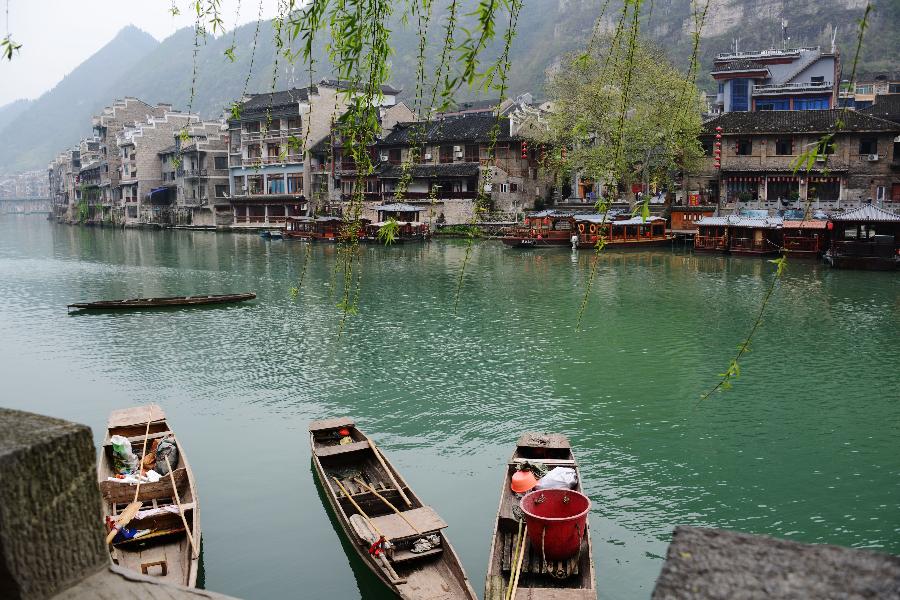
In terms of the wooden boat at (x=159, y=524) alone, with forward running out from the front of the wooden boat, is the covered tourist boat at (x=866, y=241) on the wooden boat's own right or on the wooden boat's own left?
on the wooden boat's own right

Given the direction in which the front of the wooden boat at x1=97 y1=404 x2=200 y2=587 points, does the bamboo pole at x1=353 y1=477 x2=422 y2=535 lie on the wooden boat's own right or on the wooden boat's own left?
on the wooden boat's own right

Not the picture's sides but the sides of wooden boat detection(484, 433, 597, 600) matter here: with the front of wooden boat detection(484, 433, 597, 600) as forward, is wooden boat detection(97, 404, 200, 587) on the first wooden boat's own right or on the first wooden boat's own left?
on the first wooden boat's own left

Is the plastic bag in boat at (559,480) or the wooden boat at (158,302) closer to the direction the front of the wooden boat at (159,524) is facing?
the wooden boat

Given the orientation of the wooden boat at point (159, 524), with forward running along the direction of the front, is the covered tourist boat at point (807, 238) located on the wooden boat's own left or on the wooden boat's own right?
on the wooden boat's own right

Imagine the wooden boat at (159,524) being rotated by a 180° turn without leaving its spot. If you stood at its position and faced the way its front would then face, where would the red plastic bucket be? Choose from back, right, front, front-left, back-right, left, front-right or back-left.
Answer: front-left

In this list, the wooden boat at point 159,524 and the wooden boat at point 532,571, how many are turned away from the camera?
2

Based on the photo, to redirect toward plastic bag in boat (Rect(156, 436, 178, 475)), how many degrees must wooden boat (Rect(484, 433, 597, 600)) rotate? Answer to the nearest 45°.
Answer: approximately 45° to its left

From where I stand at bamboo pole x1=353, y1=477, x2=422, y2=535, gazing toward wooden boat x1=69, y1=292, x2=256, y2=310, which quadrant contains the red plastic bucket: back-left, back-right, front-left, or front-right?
back-right

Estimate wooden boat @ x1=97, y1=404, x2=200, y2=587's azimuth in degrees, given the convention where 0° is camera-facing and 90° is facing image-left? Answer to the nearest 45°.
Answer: approximately 180°

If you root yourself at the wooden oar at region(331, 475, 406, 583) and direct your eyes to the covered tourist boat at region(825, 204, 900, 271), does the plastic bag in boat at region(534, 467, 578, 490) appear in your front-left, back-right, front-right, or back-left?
front-right

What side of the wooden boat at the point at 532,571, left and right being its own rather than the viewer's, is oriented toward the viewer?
back

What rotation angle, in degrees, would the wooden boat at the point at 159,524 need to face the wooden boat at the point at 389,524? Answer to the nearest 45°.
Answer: approximately 135° to its right

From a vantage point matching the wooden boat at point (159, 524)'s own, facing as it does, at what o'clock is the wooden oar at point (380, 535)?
The wooden oar is roughly at 4 o'clock from the wooden boat.
